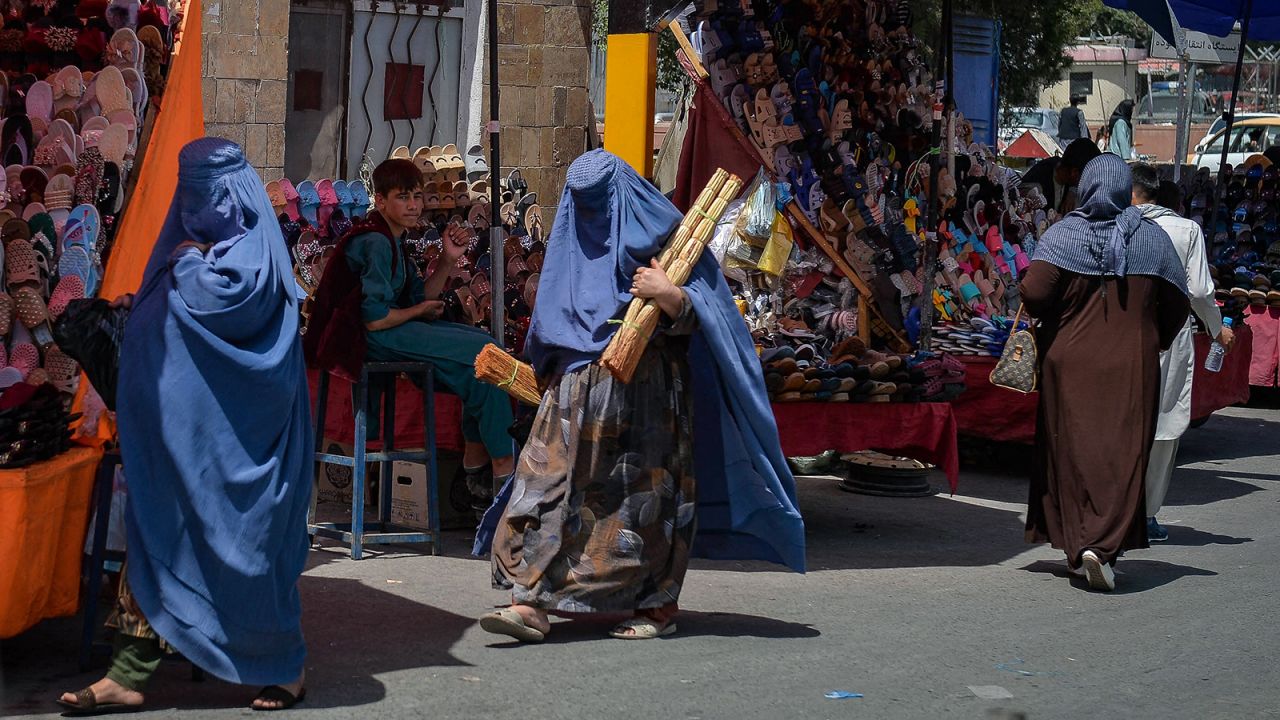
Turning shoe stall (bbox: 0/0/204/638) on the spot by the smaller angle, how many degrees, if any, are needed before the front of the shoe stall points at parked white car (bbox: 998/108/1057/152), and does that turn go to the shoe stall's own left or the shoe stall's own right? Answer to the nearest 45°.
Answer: approximately 90° to the shoe stall's own left

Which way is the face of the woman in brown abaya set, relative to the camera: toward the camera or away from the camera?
away from the camera

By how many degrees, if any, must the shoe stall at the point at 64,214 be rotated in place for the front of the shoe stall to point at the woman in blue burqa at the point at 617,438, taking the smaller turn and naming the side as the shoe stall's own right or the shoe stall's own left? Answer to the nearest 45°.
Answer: approximately 45° to the shoe stall's own left

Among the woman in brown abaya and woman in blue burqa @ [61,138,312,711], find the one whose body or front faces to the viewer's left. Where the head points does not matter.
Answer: the woman in blue burqa

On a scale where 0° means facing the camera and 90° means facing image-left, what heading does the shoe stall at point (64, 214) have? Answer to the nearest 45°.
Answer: approximately 315°

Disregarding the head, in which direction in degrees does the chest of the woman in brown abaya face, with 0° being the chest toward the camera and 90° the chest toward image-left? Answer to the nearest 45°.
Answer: approximately 180°

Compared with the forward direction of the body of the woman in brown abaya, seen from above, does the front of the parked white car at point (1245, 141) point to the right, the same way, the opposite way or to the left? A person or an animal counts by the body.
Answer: to the left

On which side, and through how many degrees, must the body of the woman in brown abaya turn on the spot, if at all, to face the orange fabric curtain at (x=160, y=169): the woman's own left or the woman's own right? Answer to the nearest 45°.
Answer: approximately 135° to the woman's own left

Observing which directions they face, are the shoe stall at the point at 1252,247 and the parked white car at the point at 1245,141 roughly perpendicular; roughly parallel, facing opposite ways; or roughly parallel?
roughly perpendicular

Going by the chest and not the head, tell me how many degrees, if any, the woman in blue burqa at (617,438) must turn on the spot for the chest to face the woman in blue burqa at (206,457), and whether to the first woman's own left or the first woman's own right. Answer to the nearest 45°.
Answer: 0° — they already face them
